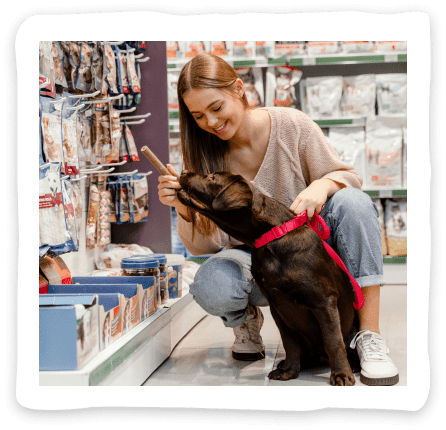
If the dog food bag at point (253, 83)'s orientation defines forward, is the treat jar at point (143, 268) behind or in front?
in front

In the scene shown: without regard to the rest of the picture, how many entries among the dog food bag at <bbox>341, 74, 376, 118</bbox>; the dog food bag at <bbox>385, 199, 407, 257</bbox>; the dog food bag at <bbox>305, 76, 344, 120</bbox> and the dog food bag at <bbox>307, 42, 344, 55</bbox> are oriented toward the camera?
4

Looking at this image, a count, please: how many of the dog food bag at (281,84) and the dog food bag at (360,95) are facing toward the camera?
2

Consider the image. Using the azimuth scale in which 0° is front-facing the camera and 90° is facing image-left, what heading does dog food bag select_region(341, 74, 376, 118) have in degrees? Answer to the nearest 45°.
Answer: approximately 0°

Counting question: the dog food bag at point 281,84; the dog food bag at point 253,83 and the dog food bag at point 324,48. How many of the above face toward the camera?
3

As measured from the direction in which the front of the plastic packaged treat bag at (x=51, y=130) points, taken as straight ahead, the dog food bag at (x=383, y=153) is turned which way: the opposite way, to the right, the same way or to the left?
to the right

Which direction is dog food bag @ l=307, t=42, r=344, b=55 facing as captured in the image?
toward the camera

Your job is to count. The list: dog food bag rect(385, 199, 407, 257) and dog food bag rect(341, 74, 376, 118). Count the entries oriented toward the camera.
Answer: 2

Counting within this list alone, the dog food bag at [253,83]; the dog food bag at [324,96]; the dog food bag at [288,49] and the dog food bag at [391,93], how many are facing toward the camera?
4

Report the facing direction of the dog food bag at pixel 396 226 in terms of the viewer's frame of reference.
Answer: facing the viewer
